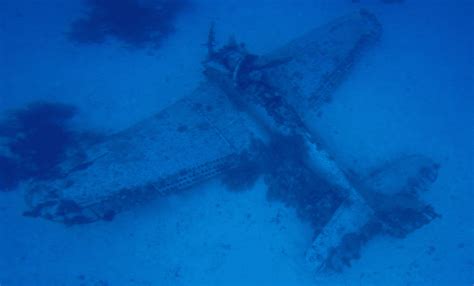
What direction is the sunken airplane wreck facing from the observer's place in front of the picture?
facing away from the viewer and to the left of the viewer
